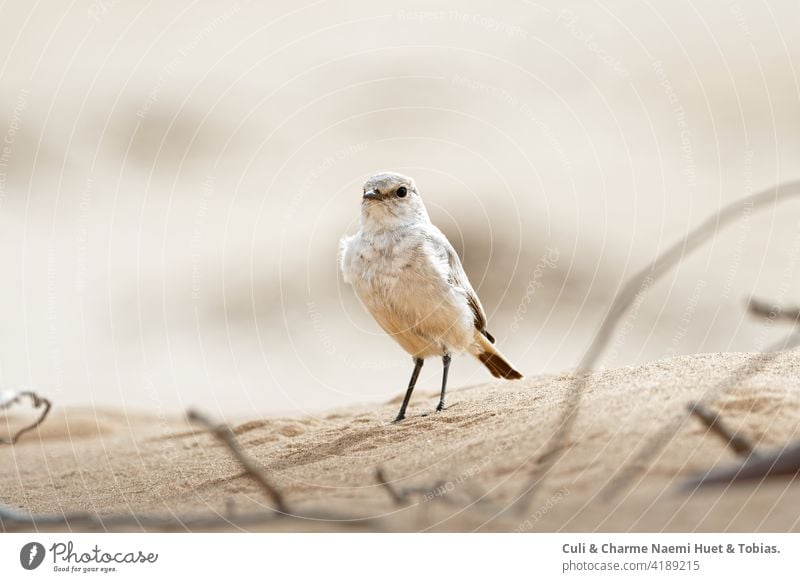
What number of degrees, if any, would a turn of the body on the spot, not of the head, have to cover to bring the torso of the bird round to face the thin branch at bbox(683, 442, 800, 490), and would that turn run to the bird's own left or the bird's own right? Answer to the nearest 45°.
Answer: approximately 90° to the bird's own left

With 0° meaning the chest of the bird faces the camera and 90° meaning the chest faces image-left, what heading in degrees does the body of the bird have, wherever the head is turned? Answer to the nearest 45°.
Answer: approximately 45°

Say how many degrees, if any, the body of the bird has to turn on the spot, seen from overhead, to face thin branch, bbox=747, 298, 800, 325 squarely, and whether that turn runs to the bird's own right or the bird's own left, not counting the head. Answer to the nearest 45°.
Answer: approximately 90° to the bird's own left
